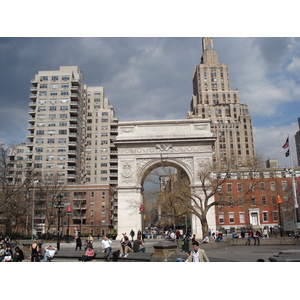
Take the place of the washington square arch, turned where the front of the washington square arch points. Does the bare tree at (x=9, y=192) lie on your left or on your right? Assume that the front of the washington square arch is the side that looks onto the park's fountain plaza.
on your right

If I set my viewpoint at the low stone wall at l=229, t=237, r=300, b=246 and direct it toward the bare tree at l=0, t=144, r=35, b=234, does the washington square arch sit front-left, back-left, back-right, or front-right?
front-right

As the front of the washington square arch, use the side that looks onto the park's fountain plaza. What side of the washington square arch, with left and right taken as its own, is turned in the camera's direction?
front

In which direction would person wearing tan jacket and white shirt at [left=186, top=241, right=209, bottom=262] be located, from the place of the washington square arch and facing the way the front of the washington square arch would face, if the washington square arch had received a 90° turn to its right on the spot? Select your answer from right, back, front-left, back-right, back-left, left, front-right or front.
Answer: left

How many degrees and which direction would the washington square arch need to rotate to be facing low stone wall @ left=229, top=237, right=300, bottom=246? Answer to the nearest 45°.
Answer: approximately 45° to its left
